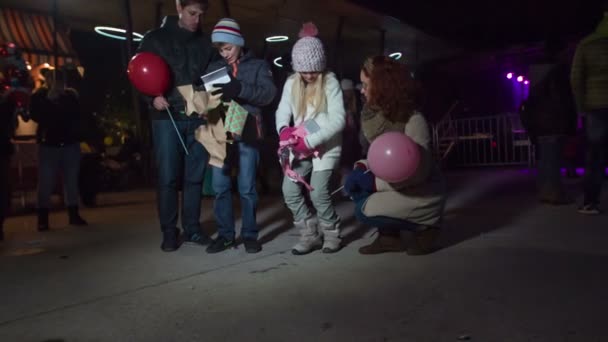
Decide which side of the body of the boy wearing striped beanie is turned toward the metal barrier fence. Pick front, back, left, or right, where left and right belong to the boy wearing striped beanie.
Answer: back

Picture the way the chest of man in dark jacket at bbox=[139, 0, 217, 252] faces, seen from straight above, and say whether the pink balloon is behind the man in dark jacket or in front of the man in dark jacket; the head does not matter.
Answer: in front

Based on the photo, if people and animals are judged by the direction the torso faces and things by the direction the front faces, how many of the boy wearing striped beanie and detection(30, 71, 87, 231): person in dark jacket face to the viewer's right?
0

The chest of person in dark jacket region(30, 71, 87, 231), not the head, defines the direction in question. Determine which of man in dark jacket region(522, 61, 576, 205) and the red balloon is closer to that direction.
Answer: the red balloon

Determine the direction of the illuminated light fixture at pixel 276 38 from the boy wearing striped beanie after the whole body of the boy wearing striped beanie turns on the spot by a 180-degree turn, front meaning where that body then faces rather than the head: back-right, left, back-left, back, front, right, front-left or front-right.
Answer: front-left

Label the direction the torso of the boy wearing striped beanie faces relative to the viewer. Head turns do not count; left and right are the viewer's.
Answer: facing the viewer and to the left of the viewer

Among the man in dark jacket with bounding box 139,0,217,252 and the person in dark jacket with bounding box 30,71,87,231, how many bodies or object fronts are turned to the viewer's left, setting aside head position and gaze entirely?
0

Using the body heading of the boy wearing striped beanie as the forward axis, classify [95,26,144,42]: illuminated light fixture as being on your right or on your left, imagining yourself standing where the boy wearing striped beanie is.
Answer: on your right

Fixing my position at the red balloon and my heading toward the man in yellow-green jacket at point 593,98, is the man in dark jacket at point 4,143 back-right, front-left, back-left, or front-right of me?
back-left
